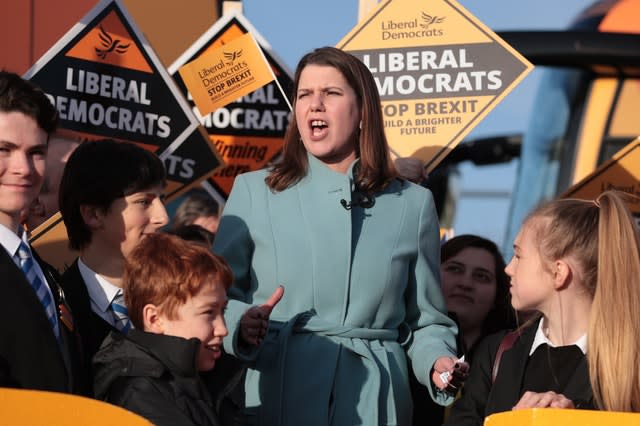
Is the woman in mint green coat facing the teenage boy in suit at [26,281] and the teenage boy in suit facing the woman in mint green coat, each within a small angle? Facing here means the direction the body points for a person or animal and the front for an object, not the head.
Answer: no

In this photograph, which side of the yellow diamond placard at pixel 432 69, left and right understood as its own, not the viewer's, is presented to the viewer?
front

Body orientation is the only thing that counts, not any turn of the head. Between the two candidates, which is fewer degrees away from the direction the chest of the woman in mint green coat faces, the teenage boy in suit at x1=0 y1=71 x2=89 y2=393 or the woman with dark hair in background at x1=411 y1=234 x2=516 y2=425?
the teenage boy in suit

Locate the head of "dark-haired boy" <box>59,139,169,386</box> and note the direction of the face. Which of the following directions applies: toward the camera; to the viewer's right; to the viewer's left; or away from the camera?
to the viewer's right

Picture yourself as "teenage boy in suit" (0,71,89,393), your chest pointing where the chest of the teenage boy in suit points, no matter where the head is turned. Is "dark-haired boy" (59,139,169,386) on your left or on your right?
on your left

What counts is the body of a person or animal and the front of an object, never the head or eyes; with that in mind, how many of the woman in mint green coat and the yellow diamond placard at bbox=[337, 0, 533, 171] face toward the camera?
2

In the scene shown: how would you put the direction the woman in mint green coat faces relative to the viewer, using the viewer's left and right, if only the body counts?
facing the viewer

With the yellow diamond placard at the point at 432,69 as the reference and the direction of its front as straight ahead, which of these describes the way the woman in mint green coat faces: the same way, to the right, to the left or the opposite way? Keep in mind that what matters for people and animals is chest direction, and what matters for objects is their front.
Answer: the same way

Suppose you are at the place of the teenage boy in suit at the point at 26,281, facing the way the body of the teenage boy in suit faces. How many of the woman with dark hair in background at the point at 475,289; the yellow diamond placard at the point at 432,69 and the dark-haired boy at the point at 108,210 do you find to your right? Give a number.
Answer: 0

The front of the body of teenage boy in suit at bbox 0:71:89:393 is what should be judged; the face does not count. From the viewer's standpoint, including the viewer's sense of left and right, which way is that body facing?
facing the viewer and to the right of the viewer

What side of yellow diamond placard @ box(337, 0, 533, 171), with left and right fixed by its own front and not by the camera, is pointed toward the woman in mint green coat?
front

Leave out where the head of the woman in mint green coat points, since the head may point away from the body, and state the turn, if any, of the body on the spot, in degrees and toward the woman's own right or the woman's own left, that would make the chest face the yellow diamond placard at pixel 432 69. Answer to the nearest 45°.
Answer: approximately 180°

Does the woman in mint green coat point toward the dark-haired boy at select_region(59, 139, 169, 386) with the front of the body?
no
